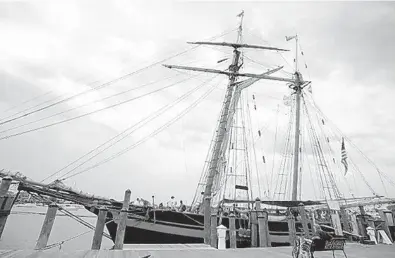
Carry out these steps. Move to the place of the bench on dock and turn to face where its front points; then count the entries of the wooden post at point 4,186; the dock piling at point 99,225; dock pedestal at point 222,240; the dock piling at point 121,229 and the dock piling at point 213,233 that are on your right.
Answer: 0

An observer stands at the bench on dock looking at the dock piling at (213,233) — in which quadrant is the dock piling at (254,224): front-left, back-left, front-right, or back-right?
front-right

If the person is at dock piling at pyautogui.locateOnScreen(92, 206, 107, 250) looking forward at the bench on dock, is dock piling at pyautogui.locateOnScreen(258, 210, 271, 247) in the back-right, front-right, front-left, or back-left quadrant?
front-left

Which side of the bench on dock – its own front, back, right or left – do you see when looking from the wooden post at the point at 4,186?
left

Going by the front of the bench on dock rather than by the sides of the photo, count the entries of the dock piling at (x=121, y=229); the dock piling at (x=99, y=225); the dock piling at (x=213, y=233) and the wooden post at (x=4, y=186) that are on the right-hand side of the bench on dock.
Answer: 0

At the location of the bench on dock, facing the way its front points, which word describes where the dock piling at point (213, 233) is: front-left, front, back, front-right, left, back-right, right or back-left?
front-left

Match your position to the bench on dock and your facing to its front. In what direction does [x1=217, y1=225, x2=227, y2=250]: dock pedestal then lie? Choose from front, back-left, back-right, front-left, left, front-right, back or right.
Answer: front-left

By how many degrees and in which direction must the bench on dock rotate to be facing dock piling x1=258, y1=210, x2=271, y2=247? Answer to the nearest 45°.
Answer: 0° — it already faces it

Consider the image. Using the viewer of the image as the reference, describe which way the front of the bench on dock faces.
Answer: facing away from the viewer

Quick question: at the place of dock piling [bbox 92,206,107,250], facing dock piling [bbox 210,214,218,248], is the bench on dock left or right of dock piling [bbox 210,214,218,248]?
right

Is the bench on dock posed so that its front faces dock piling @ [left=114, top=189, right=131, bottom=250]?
no

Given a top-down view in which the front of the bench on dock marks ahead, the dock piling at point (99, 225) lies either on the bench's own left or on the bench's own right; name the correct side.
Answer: on the bench's own left
